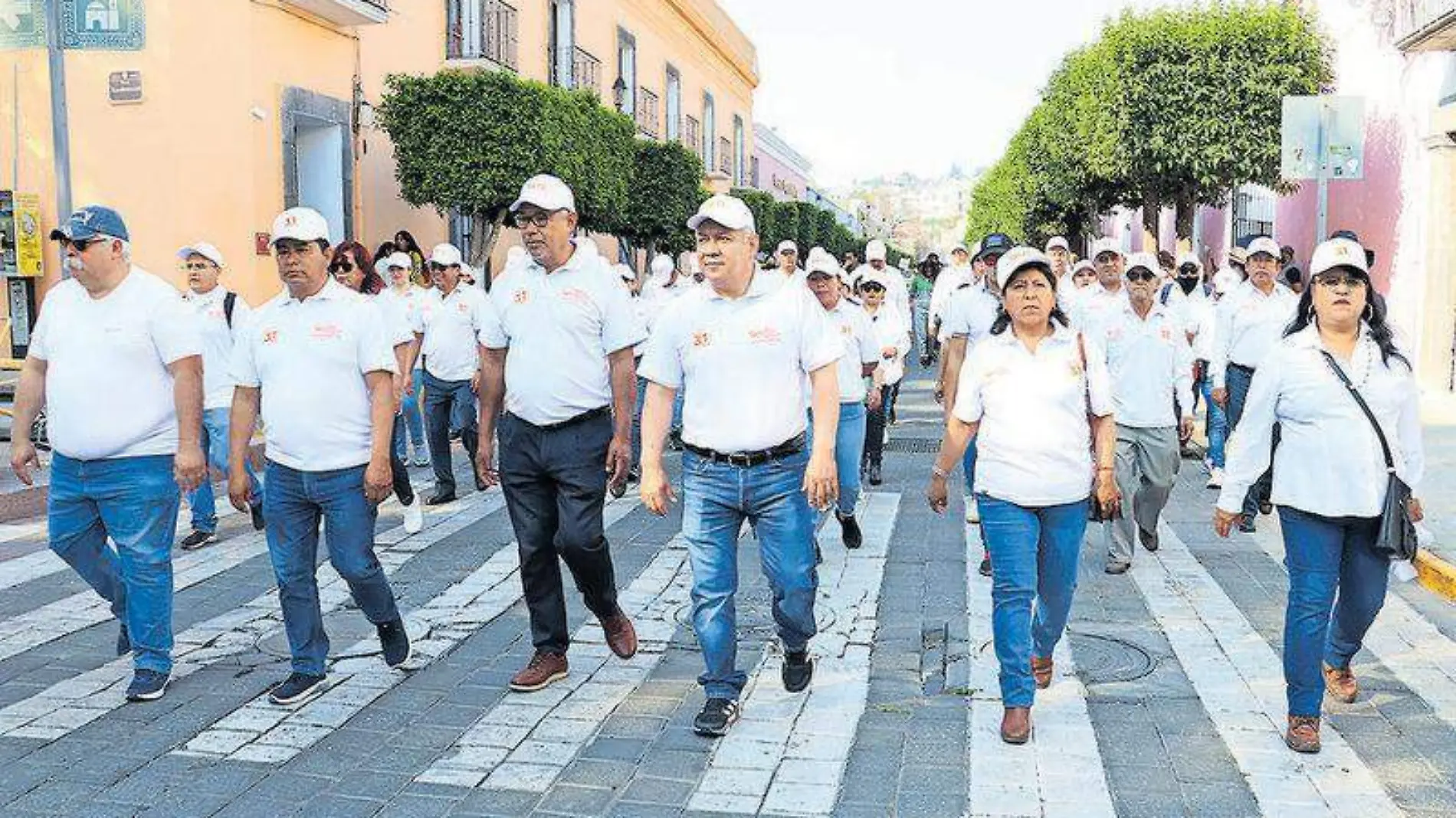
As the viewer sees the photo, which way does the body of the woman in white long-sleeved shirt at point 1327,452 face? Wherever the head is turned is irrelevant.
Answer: toward the camera

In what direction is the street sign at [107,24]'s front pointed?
toward the camera

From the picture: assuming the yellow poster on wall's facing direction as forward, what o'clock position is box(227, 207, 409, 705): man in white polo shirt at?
The man in white polo shirt is roughly at 12 o'clock from the yellow poster on wall.

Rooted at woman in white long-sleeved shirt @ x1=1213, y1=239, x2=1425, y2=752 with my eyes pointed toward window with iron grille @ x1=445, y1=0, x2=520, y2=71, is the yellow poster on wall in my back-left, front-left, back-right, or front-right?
front-left

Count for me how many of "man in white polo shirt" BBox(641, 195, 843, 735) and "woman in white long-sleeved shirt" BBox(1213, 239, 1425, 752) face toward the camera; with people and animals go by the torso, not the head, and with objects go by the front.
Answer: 2

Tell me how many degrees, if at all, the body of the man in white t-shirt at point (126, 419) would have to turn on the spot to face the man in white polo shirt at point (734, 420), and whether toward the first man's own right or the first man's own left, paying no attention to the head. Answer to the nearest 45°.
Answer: approximately 90° to the first man's own left

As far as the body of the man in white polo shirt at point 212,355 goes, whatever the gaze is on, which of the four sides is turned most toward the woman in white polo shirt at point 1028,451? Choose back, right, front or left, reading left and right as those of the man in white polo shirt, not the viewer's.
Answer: left

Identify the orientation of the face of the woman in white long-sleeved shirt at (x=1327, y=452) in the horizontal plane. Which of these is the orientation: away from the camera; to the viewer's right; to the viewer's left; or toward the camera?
toward the camera

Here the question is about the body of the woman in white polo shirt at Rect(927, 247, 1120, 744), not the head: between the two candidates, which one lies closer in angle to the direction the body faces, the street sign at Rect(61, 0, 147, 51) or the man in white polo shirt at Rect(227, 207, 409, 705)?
the man in white polo shirt

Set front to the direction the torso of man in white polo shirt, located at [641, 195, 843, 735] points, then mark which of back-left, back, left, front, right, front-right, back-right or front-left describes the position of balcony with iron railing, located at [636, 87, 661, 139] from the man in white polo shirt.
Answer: back

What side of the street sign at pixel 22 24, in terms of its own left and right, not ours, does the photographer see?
front

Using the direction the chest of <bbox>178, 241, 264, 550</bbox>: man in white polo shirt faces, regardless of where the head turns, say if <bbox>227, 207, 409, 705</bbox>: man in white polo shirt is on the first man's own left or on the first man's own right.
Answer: on the first man's own left
